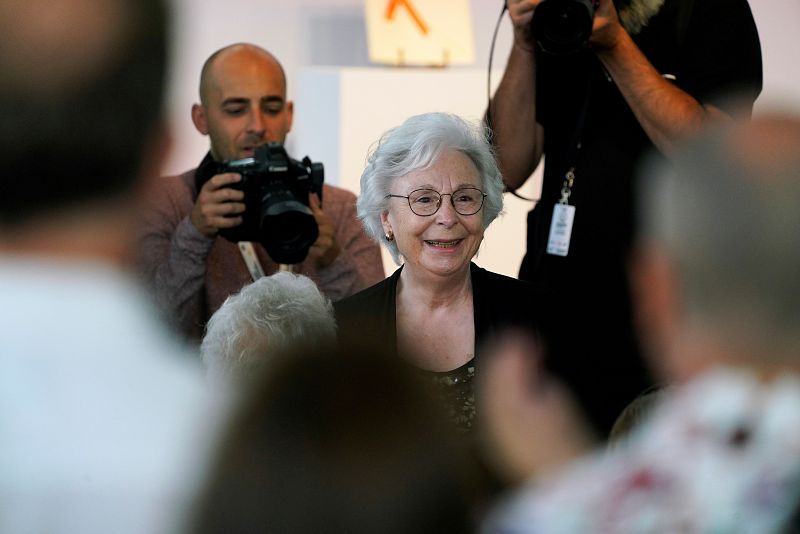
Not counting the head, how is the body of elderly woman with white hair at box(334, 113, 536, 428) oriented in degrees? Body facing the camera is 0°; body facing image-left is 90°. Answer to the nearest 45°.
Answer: approximately 0°

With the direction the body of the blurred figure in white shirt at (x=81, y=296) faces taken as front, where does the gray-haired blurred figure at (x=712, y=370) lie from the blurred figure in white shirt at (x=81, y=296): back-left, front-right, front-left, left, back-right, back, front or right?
right

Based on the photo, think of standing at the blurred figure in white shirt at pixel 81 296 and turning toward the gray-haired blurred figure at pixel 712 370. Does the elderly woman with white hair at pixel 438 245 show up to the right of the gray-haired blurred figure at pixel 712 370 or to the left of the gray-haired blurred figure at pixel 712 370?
left

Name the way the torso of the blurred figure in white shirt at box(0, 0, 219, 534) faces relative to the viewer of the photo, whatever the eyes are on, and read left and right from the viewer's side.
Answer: facing away from the viewer

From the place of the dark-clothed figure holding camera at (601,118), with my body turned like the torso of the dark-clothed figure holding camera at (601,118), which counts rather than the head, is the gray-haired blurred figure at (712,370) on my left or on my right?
on my left

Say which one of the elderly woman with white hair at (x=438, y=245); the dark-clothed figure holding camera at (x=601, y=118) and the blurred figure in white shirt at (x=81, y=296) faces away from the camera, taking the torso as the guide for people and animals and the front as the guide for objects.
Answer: the blurred figure in white shirt at (x=81, y=296)

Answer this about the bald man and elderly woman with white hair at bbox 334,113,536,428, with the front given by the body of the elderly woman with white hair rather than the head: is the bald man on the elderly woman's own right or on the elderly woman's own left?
on the elderly woman's own right

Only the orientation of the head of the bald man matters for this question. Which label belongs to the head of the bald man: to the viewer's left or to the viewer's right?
to the viewer's right

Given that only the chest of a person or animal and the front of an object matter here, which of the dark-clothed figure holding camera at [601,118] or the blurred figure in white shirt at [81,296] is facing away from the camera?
the blurred figure in white shirt at [81,296]

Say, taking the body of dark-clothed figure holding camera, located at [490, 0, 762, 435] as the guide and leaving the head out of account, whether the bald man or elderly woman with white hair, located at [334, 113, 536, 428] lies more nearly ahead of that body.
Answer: the elderly woman with white hair

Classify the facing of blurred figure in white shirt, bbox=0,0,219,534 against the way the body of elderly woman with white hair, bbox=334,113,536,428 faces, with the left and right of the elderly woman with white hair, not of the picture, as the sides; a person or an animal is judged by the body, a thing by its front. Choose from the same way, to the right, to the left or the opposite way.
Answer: the opposite way

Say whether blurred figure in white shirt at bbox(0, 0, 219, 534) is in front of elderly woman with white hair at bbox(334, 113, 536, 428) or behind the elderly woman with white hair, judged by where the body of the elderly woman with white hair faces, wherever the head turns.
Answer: in front

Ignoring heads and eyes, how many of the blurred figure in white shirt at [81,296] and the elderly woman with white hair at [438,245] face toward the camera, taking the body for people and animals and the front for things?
1

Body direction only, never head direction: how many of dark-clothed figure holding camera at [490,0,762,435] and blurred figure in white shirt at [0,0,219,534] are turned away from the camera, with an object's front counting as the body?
1
